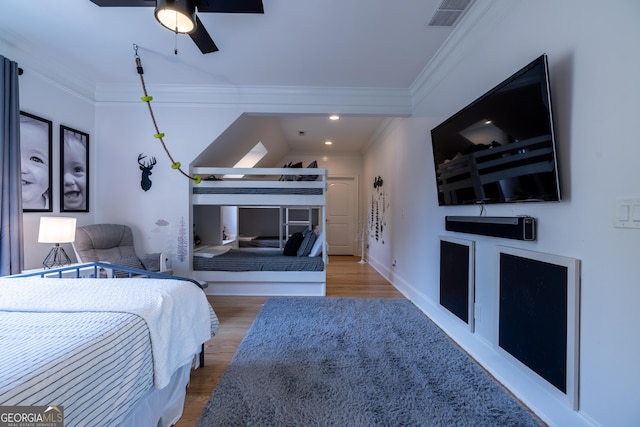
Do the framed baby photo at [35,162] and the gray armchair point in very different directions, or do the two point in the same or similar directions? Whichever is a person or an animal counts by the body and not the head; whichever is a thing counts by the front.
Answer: same or similar directions

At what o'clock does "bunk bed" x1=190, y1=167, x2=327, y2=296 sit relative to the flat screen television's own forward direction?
The bunk bed is roughly at 2 o'clock from the flat screen television.

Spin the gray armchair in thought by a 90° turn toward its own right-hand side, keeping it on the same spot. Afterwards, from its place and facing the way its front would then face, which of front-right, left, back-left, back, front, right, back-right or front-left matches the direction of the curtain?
front

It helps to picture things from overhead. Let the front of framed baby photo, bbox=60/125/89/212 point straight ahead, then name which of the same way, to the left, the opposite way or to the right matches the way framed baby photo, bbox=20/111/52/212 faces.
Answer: the same way

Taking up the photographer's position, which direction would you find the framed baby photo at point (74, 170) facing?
facing the viewer and to the right of the viewer

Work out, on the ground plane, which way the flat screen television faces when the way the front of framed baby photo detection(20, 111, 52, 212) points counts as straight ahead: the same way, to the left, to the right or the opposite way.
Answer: the opposite way

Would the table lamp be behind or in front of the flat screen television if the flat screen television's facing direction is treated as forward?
in front

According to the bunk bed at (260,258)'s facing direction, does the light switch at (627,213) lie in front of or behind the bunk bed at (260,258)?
in front

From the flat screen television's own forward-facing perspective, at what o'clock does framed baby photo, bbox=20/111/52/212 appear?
The framed baby photo is roughly at 1 o'clock from the flat screen television.

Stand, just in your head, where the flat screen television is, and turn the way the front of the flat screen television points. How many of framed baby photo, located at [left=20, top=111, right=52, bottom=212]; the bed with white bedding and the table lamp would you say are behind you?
0

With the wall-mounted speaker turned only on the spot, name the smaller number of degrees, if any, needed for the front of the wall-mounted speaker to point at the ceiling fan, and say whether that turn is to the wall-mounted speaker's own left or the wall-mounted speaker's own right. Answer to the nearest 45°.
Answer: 0° — it already faces it

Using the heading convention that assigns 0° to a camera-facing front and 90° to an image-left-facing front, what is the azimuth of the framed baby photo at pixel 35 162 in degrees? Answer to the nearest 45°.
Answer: approximately 315°

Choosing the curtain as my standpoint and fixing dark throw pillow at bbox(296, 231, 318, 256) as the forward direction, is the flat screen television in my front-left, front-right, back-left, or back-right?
front-right

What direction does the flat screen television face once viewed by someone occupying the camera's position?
facing the viewer and to the left of the viewer

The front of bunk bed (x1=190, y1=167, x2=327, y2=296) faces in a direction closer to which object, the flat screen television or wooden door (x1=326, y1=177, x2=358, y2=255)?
the flat screen television

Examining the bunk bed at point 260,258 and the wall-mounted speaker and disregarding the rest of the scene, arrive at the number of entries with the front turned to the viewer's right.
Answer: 0
